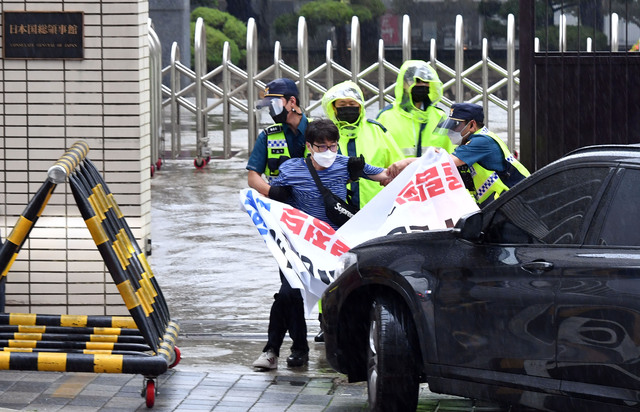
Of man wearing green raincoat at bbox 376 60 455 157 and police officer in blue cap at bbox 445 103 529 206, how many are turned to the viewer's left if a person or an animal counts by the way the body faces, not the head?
1

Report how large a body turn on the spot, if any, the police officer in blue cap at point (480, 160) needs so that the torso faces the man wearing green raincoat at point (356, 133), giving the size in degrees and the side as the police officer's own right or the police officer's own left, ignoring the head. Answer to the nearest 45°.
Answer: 0° — they already face them

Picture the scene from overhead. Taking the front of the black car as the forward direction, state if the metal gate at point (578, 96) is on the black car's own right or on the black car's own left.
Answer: on the black car's own right

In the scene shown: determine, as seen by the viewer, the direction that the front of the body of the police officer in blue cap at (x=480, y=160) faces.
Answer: to the viewer's left

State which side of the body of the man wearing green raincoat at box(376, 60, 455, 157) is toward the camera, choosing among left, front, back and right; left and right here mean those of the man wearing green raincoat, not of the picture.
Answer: front

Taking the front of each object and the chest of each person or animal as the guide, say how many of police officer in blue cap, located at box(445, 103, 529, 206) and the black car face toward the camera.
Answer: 0
